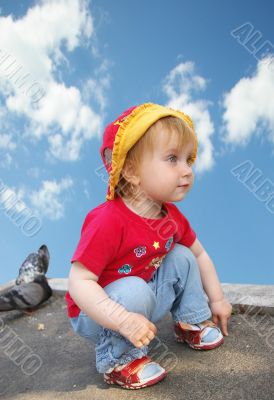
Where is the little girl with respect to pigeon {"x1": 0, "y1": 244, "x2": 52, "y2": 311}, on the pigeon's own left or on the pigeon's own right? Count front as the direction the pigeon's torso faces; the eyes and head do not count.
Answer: on the pigeon's own right

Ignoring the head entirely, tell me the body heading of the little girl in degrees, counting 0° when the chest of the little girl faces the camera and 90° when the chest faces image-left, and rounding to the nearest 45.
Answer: approximately 315°

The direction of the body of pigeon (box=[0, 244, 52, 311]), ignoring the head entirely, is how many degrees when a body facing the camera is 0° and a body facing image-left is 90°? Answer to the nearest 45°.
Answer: approximately 270°

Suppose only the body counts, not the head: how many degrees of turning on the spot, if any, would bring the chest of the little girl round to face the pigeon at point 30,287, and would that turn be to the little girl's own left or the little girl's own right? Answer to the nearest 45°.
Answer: approximately 180°
